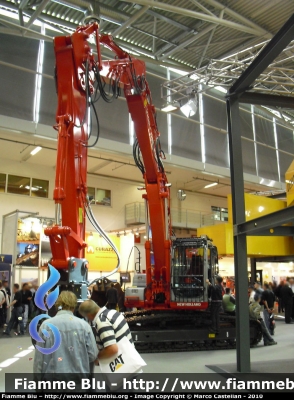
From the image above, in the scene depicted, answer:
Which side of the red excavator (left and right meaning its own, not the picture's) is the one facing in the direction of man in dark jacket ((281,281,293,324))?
back

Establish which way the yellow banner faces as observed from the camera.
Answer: facing the viewer

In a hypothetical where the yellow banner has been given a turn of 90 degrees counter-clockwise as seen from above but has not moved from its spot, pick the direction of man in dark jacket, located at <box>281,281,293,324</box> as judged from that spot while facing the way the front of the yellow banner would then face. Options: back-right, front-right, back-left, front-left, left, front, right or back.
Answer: front-right

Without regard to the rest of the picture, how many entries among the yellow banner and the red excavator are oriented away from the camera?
0

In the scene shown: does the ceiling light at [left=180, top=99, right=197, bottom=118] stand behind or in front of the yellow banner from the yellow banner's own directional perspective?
in front

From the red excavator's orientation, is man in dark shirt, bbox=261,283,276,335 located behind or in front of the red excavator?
behind

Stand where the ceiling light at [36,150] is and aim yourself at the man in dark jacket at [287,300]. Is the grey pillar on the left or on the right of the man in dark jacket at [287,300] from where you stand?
right

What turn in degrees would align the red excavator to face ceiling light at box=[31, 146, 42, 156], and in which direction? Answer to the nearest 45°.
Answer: approximately 90° to its right
